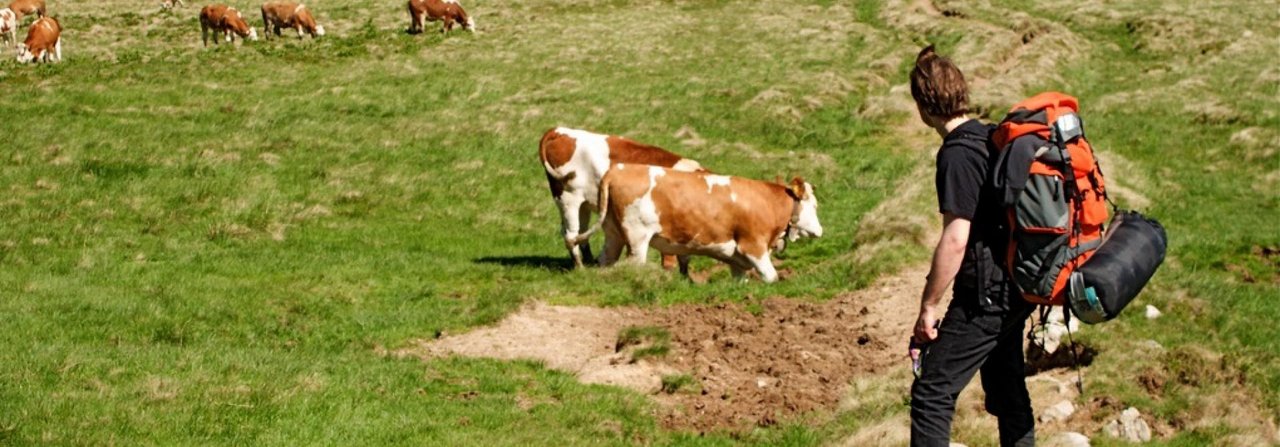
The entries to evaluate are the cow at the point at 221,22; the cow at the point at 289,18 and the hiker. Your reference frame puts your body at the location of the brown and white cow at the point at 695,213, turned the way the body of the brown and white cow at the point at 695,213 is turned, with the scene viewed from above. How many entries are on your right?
1

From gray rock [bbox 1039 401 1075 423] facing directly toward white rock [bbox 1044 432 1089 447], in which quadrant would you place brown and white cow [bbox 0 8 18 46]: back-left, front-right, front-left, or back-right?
back-right

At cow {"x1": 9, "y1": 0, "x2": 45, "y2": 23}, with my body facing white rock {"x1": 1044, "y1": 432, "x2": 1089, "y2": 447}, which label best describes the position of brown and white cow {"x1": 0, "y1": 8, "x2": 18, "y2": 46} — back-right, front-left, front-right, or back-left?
front-right

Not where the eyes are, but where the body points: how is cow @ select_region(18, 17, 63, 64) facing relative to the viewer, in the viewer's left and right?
facing the viewer and to the left of the viewer

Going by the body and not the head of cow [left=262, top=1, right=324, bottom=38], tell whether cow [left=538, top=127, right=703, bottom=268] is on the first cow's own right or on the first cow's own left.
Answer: on the first cow's own right

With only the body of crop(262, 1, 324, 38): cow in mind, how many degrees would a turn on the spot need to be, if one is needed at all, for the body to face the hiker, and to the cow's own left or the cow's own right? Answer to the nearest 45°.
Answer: approximately 90° to the cow's own right

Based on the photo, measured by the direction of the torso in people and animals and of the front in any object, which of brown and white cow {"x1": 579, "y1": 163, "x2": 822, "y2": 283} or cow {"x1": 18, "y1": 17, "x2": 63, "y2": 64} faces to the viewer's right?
the brown and white cow

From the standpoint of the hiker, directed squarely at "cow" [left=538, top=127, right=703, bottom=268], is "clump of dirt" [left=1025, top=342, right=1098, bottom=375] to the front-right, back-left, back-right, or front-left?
front-right

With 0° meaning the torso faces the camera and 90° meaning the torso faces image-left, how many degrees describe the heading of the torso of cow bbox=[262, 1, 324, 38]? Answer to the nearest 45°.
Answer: approximately 270°

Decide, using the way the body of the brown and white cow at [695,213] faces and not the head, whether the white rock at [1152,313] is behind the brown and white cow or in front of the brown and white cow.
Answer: in front

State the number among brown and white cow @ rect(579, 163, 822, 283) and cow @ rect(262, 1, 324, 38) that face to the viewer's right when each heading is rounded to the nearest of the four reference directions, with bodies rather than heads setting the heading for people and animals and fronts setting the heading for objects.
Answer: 2

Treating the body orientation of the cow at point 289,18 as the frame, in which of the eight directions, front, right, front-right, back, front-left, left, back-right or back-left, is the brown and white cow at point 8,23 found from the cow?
back

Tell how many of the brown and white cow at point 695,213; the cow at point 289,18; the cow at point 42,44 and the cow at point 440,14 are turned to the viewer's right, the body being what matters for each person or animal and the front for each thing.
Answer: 3

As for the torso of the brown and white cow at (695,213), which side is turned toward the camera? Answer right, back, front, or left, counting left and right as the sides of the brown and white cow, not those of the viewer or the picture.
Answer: right

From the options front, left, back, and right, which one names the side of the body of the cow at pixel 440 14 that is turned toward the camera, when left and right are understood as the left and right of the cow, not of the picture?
right

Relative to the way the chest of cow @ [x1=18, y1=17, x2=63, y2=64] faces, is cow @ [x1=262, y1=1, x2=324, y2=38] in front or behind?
behind

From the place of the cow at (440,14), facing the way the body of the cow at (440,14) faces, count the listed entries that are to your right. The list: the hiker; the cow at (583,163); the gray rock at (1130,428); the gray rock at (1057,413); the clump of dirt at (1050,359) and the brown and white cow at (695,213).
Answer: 6
